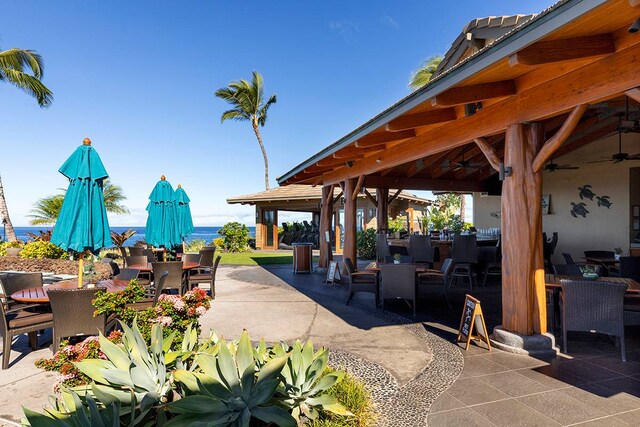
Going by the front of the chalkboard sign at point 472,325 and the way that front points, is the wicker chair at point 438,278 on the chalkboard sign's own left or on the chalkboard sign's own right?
on the chalkboard sign's own right

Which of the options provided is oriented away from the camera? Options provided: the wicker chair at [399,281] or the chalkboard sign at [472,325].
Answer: the wicker chair

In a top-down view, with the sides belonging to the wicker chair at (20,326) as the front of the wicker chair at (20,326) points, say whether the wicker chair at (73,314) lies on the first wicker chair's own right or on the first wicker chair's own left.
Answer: on the first wicker chair's own right

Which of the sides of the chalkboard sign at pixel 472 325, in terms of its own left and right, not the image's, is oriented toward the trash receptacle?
right

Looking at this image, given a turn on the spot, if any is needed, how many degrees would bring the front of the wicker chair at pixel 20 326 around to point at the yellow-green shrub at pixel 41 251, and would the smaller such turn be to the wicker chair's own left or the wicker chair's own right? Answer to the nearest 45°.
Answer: approximately 45° to the wicker chair's own left
